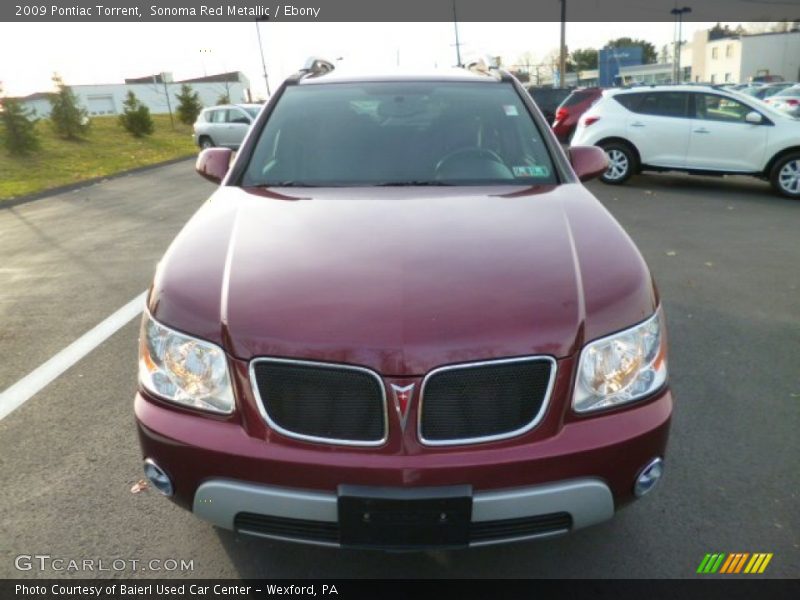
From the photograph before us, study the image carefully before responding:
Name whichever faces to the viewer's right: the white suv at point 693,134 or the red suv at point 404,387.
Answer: the white suv

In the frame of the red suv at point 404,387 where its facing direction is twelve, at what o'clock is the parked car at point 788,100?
The parked car is roughly at 7 o'clock from the red suv.

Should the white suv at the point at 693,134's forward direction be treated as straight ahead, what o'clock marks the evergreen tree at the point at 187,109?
The evergreen tree is roughly at 7 o'clock from the white suv.

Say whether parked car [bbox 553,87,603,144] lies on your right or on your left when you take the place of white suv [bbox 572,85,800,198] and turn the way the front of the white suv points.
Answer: on your left

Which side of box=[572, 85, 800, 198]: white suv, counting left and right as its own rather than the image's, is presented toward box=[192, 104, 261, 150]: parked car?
back

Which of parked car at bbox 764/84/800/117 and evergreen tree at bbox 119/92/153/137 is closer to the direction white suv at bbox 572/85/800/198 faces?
the parked car

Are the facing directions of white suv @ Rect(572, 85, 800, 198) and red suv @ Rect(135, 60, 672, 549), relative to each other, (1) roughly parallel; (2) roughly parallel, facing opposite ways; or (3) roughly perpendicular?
roughly perpendicular

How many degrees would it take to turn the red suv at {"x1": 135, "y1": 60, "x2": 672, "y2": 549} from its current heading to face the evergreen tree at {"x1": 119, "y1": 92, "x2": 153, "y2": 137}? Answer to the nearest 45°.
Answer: approximately 180°

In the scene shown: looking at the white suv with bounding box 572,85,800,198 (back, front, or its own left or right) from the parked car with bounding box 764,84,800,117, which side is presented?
left

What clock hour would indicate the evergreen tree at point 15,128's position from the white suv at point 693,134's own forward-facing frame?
The evergreen tree is roughly at 6 o'clock from the white suv.

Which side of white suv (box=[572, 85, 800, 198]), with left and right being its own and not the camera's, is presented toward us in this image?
right

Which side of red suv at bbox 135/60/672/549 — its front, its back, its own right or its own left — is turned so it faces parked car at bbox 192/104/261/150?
back
